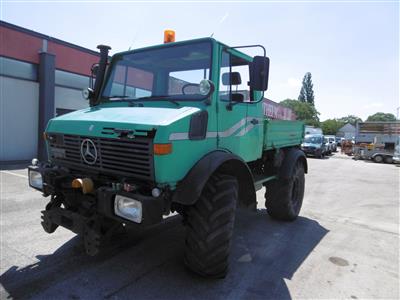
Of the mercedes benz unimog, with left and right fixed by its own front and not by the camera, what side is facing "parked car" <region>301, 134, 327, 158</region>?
back

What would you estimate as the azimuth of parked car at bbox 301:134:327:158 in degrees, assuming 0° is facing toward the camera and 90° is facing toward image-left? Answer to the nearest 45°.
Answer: approximately 45°

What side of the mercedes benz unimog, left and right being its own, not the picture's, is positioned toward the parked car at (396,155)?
back

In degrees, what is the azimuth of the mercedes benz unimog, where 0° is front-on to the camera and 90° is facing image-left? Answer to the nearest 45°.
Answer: approximately 45°

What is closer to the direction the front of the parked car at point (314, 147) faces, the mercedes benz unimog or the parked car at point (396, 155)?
the mercedes benz unimog
